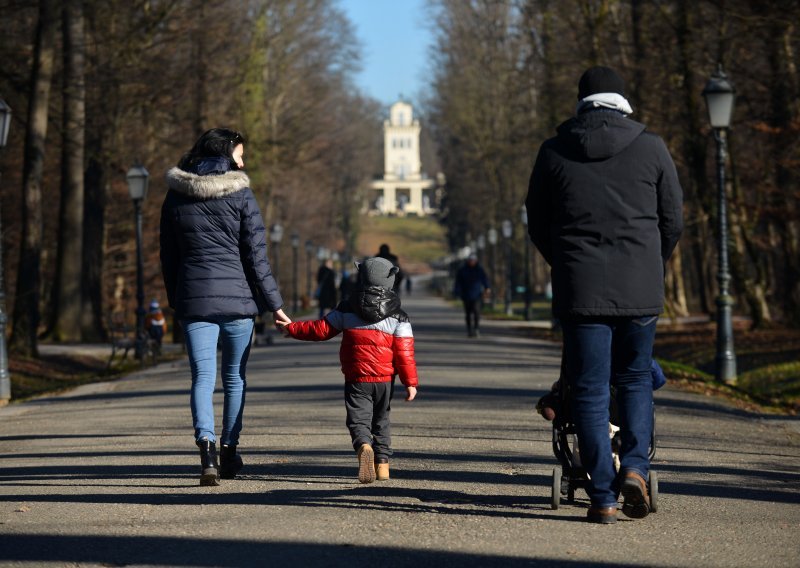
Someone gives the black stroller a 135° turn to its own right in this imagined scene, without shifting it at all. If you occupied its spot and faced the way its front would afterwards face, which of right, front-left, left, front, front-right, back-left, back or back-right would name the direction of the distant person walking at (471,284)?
back-left

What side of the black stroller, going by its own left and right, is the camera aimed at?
back

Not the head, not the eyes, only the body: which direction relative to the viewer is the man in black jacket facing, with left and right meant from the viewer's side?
facing away from the viewer

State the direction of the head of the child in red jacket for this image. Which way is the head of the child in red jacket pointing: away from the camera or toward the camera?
away from the camera

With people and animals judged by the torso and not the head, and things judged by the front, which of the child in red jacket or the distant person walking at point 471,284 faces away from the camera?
the child in red jacket

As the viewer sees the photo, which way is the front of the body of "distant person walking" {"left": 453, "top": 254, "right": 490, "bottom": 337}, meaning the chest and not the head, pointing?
toward the camera

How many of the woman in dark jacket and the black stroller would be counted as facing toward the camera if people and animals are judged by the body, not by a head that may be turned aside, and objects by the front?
0

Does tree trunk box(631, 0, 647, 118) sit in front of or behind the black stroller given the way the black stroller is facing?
in front

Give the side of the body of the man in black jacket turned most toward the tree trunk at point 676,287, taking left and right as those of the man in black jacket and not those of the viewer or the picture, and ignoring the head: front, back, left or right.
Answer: front

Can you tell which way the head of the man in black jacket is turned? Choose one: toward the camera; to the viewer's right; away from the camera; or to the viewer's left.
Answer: away from the camera

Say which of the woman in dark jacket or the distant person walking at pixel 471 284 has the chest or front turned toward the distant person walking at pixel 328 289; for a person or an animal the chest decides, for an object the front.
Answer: the woman in dark jacket

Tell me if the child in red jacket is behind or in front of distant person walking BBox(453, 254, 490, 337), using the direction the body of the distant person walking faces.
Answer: in front

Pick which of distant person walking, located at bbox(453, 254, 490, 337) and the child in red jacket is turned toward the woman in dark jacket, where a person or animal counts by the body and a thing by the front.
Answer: the distant person walking

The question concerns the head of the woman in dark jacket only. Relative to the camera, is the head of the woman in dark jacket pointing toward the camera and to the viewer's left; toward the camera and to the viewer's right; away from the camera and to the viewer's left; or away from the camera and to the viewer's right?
away from the camera and to the viewer's right

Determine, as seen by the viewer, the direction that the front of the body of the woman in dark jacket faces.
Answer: away from the camera
